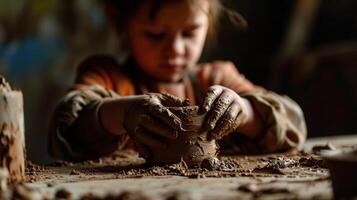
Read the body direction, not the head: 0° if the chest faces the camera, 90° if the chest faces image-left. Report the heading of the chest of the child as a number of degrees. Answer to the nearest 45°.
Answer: approximately 0°

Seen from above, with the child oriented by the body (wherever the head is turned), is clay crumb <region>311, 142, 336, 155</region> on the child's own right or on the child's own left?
on the child's own left

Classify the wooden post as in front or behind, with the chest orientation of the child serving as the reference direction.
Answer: in front

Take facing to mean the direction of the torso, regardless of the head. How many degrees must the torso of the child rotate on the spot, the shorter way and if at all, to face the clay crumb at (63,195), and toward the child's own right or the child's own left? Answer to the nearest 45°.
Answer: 0° — they already face it

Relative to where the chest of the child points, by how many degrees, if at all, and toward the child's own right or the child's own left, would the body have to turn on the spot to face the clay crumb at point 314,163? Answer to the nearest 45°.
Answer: approximately 45° to the child's own left
